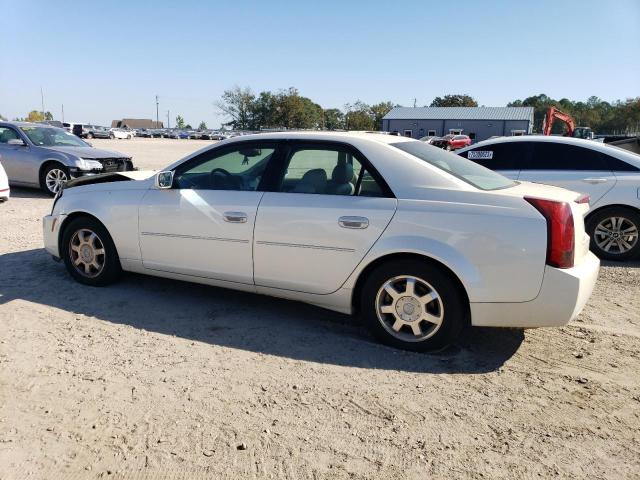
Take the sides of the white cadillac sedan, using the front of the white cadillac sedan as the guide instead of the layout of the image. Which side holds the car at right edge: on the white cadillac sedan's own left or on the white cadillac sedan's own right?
on the white cadillac sedan's own right

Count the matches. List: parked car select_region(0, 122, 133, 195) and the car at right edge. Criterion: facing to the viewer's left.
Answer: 1

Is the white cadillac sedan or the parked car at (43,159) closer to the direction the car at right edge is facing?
the parked car

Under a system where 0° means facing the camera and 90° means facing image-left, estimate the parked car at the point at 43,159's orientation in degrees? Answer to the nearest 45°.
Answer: approximately 315°

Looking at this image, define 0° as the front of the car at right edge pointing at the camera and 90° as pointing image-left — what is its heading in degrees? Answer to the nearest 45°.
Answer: approximately 90°

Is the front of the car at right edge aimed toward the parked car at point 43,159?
yes

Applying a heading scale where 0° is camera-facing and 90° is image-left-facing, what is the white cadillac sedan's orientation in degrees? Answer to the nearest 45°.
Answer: approximately 135°

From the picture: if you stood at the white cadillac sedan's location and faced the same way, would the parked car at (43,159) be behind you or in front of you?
in front

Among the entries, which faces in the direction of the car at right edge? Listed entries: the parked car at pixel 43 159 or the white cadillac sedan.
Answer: the parked car

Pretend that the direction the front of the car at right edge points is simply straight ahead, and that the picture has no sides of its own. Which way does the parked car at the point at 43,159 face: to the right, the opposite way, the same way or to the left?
the opposite way
